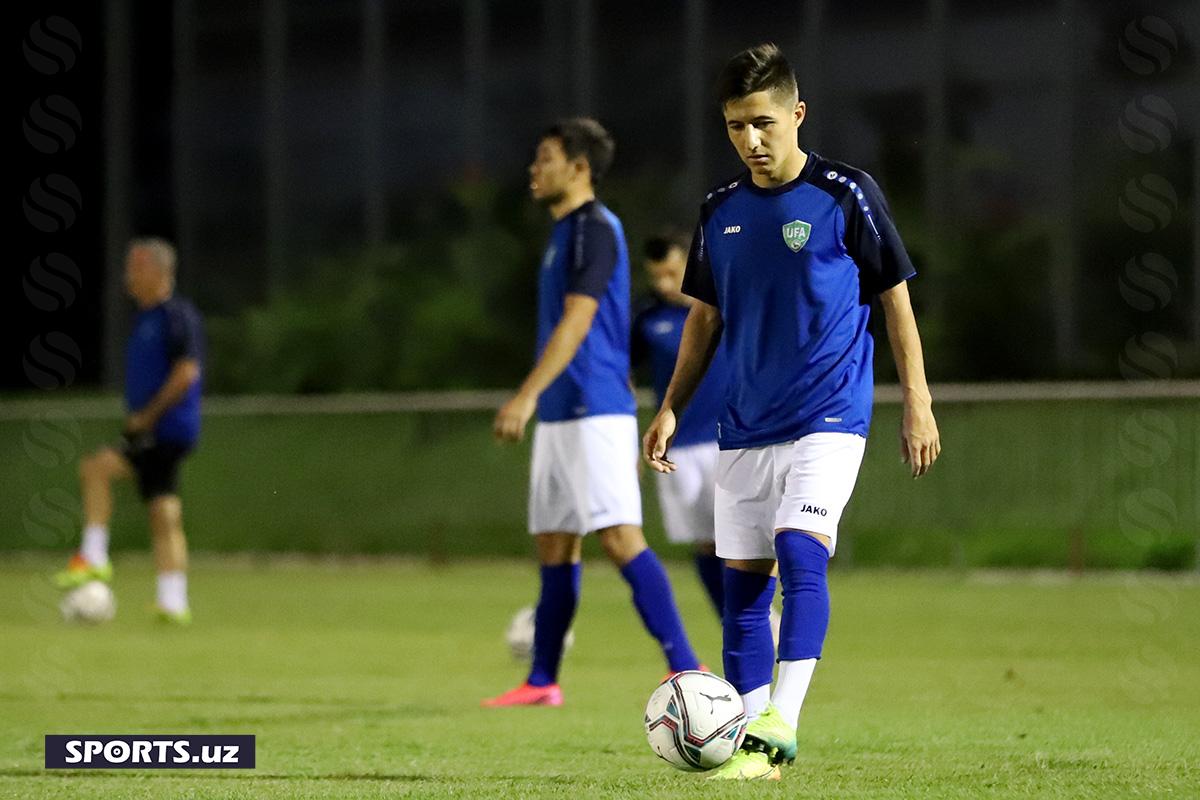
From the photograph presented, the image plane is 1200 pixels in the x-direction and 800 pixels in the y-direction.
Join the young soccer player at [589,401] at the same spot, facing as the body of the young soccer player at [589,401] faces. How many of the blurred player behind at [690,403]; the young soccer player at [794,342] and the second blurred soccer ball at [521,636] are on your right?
2

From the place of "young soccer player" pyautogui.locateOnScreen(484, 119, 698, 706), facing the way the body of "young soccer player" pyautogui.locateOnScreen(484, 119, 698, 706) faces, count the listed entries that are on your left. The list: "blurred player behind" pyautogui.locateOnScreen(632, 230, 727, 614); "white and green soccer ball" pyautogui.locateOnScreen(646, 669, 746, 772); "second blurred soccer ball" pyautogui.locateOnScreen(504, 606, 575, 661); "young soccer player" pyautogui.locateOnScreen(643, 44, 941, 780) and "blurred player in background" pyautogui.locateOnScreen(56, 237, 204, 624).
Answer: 2

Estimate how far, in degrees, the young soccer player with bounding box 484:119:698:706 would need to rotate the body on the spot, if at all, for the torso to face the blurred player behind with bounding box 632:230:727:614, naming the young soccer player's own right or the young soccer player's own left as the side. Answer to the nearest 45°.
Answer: approximately 90° to the young soccer player's own right

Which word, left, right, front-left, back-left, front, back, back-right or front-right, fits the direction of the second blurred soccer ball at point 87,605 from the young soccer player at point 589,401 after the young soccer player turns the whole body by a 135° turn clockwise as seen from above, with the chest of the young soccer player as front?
left

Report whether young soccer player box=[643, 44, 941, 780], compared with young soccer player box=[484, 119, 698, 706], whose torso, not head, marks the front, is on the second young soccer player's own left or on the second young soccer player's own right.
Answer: on the second young soccer player's own left

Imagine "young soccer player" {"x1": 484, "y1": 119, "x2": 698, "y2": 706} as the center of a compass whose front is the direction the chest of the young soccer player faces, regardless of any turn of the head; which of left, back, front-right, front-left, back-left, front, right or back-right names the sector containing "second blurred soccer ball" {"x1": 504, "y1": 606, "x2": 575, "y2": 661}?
right

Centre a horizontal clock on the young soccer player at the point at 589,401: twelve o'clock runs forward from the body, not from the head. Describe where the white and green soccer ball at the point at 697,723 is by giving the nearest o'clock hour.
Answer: The white and green soccer ball is roughly at 9 o'clock from the young soccer player.

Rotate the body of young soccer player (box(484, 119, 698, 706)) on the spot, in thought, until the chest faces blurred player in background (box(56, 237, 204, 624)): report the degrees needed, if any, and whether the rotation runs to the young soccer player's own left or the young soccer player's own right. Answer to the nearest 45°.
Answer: approximately 45° to the young soccer player's own right

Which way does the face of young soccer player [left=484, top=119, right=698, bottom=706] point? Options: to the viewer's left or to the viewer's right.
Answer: to the viewer's left

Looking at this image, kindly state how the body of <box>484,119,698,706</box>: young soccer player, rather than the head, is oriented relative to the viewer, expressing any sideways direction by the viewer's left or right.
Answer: facing to the left of the viewer

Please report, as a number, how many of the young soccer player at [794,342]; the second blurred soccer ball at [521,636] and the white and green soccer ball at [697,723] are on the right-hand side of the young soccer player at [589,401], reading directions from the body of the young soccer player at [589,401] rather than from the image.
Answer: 1
